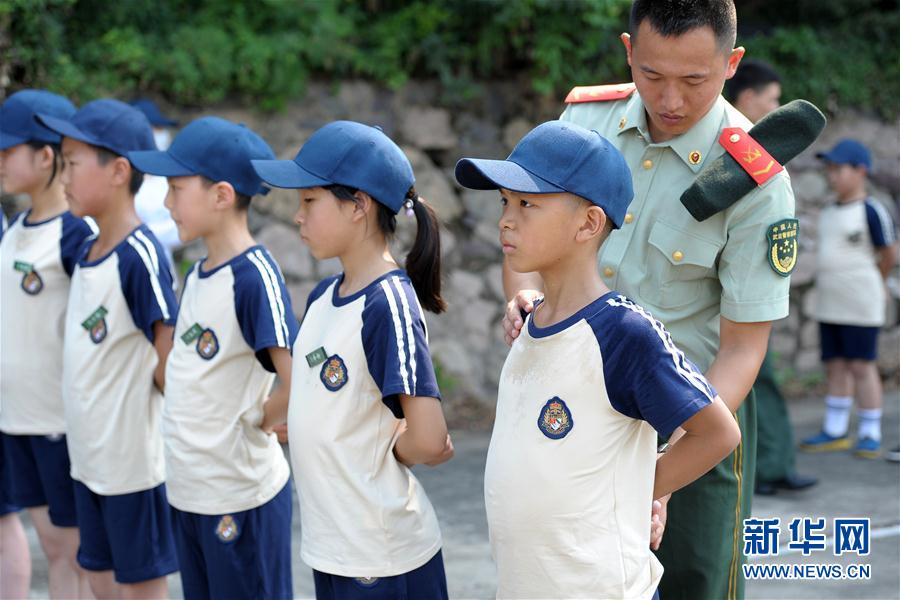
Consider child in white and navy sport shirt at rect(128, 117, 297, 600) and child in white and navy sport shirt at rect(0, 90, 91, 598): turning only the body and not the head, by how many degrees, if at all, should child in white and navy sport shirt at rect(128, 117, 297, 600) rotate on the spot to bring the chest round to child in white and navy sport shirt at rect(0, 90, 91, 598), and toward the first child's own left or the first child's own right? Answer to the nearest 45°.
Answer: approximately 90° to the first child's own right

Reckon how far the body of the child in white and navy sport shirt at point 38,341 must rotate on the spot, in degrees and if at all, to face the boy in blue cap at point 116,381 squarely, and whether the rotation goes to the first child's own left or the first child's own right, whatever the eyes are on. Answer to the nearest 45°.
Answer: approximately 90° to the first child's own left

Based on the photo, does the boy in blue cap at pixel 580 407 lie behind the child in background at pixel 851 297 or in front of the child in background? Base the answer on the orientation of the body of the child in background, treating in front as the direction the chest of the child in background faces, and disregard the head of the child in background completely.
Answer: in front

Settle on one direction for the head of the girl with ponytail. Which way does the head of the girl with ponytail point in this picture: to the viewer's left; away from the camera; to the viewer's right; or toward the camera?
to the viewer's left

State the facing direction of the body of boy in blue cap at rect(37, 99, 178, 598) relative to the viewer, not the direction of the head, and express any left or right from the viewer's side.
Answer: facing the viewer and to the left of the viewer

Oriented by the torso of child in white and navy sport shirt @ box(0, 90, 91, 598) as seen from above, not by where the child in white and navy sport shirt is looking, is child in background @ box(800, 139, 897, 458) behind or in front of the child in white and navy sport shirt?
behind

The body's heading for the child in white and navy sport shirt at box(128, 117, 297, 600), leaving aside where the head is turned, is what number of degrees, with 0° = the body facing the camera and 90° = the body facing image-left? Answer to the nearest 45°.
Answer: approximately 45°

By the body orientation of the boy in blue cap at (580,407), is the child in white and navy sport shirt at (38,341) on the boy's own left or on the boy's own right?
on the boy's own right

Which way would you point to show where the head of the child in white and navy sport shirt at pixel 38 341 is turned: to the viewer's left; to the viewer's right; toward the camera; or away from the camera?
to the viewer's left
